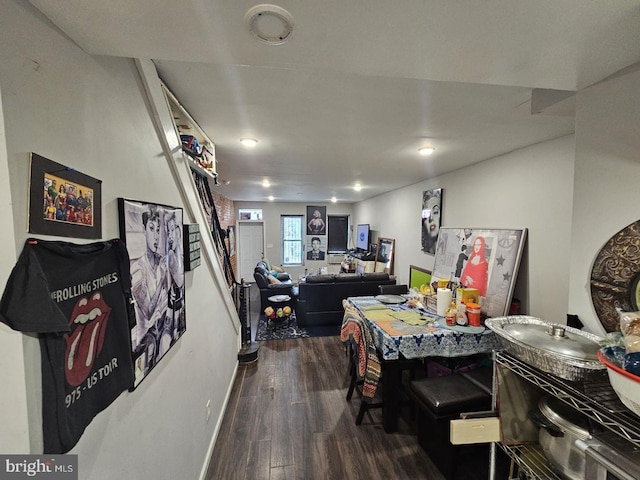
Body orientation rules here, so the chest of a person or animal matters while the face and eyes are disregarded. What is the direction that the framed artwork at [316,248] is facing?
toward the camera

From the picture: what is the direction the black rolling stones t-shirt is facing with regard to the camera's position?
facing the viewer and to the right of the viewer

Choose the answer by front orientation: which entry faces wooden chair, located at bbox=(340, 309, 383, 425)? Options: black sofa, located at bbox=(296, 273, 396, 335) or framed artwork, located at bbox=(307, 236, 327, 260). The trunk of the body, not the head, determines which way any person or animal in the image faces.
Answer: the framed artwork

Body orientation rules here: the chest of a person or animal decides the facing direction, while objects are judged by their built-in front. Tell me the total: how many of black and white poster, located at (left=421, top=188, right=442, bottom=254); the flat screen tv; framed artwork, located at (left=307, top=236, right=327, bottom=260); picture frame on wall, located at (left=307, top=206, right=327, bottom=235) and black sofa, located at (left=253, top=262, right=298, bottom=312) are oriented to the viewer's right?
1

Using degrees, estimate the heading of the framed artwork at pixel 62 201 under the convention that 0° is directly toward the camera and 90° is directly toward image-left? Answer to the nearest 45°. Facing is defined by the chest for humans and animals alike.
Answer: approximately 315°

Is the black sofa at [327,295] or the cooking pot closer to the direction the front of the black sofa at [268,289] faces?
the black sofa

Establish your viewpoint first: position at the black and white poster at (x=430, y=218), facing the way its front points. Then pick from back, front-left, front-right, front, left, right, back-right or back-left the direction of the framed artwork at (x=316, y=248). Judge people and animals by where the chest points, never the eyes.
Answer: right

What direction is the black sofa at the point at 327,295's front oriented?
away from the camera

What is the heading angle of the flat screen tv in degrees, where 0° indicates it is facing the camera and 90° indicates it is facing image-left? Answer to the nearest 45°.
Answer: approximately 45°

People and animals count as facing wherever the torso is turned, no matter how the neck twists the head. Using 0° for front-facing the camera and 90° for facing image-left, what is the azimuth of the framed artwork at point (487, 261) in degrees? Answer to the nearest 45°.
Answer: approximately 45°

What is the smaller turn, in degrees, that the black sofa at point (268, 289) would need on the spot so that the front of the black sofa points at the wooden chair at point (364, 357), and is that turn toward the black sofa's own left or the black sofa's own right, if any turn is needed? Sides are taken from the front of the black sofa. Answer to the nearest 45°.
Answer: approximately 90° to the black sofa's own right

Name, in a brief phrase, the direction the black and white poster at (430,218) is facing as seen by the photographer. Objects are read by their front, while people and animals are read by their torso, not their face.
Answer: facing the viewer and to the left of the viewer

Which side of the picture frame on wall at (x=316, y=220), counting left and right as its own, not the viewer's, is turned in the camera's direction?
front

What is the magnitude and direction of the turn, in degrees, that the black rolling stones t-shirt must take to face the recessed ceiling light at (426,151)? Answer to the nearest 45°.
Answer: approximately 45° to its left

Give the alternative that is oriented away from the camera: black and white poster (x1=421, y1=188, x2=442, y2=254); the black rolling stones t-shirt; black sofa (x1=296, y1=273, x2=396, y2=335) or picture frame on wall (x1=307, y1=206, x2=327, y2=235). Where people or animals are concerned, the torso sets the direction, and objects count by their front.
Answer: the black sofa
